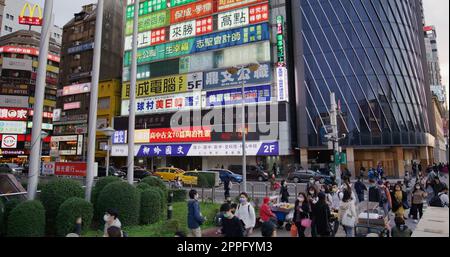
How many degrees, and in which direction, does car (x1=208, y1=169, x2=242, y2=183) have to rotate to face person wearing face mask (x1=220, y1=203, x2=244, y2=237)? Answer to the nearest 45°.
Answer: approximately 90° to its right

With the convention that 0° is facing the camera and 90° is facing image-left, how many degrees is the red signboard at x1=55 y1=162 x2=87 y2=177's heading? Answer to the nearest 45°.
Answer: approximately 0°

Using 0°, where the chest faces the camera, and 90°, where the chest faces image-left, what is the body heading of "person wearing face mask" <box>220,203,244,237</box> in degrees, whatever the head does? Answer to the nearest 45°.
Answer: approximately 45°

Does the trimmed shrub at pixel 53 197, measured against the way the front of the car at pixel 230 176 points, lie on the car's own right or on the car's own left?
on the car's own right

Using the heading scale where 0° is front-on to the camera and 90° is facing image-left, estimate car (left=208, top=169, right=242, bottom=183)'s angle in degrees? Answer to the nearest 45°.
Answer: approximately 270°
